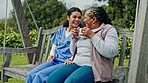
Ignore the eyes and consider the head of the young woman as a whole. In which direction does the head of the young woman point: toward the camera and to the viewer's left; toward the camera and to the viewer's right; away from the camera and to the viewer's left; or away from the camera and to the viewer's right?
toward the camera and to the viewer's right

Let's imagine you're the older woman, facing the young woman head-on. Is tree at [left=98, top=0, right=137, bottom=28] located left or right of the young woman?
right

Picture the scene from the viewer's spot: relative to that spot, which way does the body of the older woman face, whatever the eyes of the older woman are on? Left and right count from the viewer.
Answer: facing the viewer and to the left of the viewer

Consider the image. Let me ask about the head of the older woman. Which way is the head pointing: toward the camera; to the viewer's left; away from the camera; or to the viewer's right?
to the viewer's left

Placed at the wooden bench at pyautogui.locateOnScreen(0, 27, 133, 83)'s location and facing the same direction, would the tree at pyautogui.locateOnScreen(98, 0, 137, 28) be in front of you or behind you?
behind
